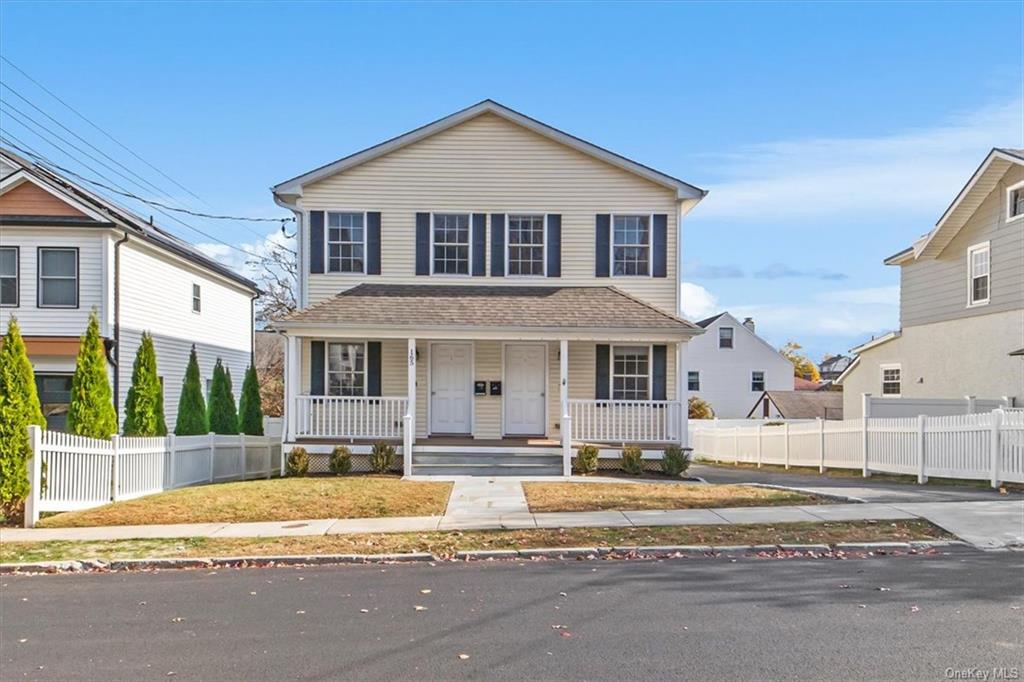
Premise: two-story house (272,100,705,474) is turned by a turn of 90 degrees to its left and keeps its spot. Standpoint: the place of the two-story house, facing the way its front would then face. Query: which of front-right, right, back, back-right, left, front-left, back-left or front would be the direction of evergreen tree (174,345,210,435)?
back

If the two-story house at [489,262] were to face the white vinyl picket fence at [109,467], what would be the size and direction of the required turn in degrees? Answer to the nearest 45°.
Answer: approximately 45° to its right

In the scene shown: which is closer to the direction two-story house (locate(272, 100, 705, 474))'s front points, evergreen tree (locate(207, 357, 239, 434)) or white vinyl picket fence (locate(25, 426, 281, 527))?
the white vinyl picket fence

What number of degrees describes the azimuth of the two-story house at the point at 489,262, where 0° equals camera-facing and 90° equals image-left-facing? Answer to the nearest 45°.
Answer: approximately 0°

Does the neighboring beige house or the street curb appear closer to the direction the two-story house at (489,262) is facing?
the street curb

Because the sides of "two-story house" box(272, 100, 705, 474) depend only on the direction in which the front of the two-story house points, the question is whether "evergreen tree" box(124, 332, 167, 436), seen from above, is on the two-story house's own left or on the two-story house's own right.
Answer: on the two-story house's own right

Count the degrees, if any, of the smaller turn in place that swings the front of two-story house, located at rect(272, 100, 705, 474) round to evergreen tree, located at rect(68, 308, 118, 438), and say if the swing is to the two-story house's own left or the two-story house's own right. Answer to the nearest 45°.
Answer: approximately 45° to the two-story house's own right
